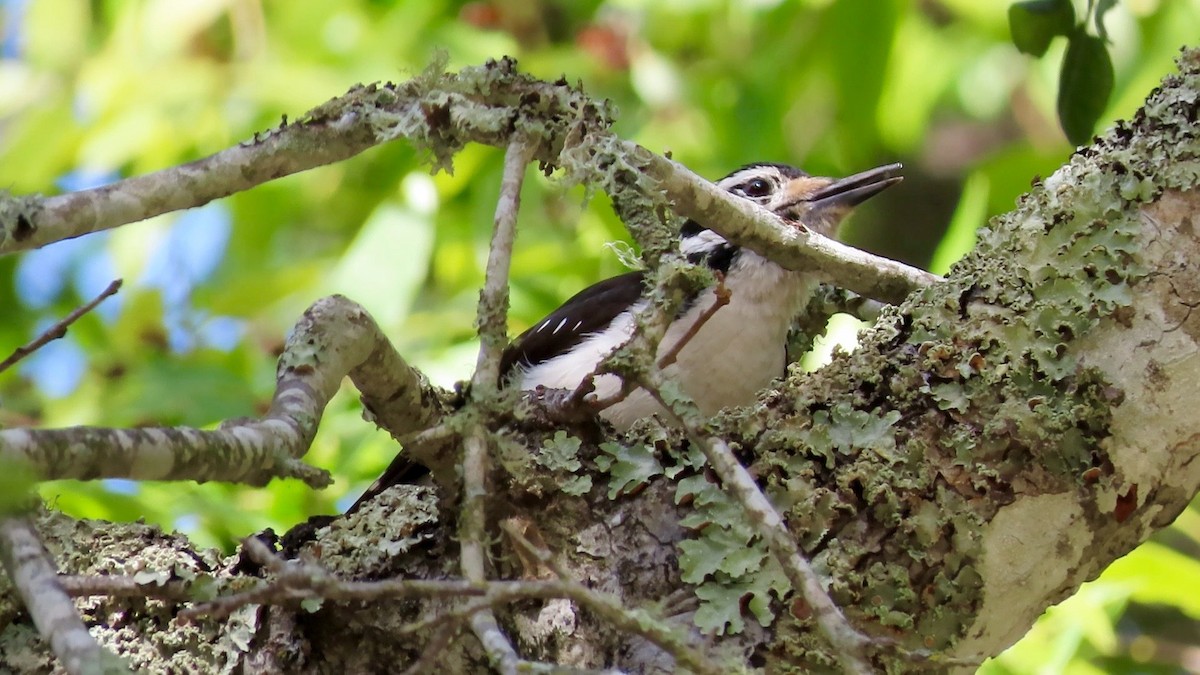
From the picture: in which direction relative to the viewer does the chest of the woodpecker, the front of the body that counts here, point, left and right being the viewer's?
facing to the right of the viewer

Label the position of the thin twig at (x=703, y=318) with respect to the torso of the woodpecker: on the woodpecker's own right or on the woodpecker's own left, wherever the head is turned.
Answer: on the woodpecker's own right

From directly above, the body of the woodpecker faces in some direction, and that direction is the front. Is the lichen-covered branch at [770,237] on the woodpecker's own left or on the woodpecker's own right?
on the woodpecker's own right

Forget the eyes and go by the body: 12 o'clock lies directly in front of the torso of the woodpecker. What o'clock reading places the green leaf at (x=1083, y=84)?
The green leaf is roughly at 1 o'clock from the woodpecker.

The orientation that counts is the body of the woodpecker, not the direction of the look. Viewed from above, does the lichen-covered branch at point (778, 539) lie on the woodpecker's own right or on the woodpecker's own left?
on the woodpecker's own right
